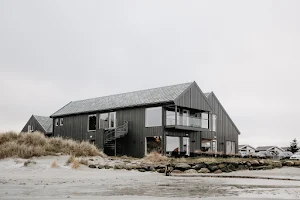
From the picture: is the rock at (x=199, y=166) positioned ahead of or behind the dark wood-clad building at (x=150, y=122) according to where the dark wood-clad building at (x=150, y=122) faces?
ahead

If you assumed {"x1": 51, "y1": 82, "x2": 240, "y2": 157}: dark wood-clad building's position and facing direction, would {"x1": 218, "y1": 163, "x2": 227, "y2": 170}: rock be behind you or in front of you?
in front

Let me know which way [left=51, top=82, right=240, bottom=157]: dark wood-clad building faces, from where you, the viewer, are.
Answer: facing the viewer and to the right of the viewer

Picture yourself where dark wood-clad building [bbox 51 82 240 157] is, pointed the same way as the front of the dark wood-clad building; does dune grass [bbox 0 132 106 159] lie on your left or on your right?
on your right

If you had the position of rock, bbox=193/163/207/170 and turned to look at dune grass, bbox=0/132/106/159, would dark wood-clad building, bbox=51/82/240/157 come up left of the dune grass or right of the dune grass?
right

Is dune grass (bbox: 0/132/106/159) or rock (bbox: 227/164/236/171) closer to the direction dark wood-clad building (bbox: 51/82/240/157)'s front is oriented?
the rock
